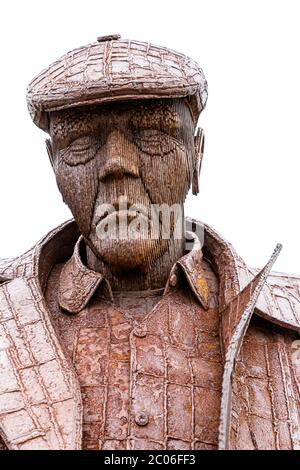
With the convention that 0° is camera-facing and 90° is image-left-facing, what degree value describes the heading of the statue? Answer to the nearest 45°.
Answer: approximately 0°
